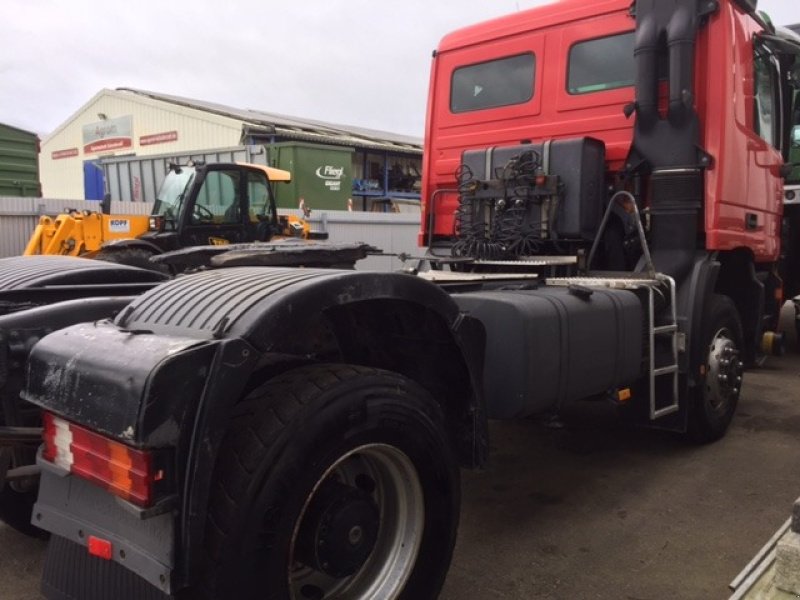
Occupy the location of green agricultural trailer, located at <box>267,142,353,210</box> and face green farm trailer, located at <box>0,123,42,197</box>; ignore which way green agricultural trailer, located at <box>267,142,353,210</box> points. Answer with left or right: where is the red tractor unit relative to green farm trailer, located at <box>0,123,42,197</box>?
left

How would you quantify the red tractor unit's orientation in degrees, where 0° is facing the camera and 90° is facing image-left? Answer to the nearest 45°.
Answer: approximately 225°

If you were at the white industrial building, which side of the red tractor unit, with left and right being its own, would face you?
left

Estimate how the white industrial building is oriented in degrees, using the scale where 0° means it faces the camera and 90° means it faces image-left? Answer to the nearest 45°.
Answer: approximately 45°

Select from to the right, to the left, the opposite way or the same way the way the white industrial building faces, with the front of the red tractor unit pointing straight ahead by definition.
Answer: the opposite way

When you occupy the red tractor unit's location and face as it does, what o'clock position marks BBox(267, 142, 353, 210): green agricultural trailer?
The green agricultural trailer is roughly at 10 o'clock from the red tractor unit.

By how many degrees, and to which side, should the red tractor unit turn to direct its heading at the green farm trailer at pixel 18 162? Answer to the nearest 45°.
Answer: approximately 90° to its left
